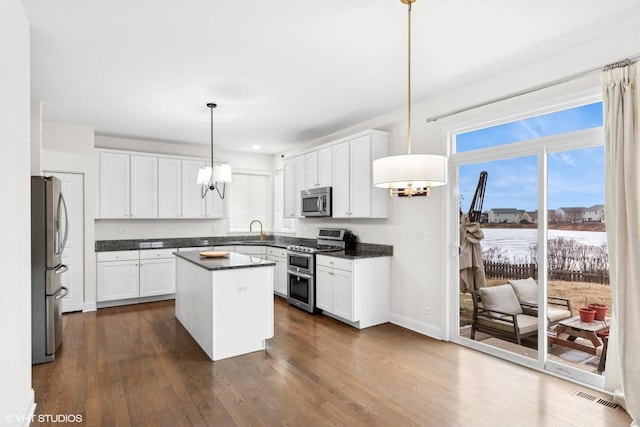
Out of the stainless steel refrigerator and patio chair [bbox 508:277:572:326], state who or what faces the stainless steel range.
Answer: the stainless steel refrigerator

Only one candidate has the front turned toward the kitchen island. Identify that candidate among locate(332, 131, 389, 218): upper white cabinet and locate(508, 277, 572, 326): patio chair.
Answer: the upper white cabinet

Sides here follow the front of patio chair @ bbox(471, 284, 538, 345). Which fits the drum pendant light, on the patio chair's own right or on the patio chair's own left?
on the patio chair's own right

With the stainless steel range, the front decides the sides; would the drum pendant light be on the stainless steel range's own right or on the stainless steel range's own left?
on the stainless steel range's own left
